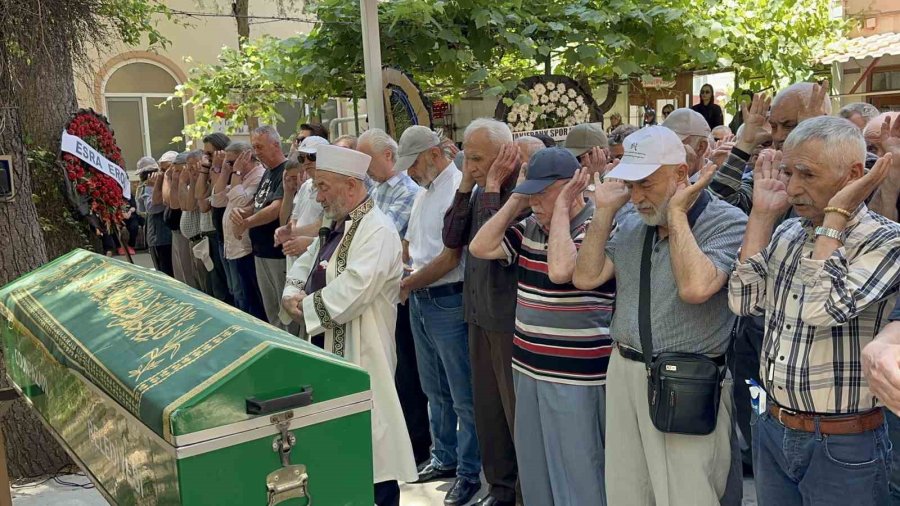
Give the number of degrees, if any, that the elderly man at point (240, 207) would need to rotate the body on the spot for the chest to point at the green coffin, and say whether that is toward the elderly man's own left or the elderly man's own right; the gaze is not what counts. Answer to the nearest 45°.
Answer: approximately 45° to the elderly man's own left

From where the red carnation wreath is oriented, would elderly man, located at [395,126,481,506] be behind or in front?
in front

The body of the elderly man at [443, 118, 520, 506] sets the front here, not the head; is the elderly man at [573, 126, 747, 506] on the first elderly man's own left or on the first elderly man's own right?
on the first elderly man's own left

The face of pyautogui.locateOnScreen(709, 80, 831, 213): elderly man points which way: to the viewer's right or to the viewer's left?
to the viewer's left

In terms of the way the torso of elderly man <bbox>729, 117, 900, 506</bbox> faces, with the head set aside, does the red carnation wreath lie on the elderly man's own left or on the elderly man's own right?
on the elderly man's own right

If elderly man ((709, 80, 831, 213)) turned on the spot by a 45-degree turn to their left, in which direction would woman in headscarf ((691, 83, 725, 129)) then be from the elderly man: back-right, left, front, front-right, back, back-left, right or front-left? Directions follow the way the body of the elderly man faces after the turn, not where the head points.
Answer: back

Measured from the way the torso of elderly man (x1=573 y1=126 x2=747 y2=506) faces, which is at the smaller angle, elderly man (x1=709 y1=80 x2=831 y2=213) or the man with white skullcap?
the man with white skullcap

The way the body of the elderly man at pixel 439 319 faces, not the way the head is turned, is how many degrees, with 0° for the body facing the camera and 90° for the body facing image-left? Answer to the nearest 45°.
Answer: approximately 45°
